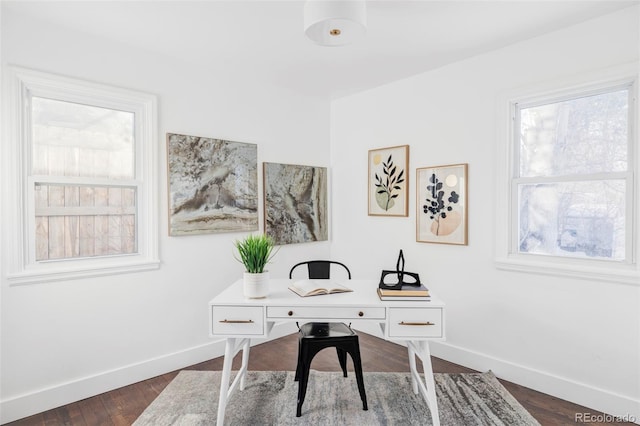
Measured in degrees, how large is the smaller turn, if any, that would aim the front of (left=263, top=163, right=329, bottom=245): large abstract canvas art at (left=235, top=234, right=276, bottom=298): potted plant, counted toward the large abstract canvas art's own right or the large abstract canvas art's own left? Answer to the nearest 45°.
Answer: approximately 45° to the large abstract canvas art's own right

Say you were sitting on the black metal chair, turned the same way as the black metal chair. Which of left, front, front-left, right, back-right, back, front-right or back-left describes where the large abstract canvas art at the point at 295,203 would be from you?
back

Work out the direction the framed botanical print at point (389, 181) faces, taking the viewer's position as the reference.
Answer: facing the viewer and to the left of the viewer

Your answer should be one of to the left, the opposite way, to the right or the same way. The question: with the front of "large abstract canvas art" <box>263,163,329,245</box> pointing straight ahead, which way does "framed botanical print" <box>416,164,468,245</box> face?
to the right

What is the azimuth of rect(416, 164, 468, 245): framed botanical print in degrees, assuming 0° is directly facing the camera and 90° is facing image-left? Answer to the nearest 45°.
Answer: approximately 45°

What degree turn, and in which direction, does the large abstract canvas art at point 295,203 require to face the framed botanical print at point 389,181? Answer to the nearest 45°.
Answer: approximately 45° to its left

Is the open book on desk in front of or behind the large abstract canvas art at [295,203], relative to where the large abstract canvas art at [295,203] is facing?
in front

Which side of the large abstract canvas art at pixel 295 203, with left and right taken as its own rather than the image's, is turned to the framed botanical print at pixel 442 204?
front

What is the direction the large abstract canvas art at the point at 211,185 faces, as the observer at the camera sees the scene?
facing the viewer and to the right of the viewer

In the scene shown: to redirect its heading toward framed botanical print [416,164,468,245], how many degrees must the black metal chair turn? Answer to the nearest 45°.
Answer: approximately 135° to its left

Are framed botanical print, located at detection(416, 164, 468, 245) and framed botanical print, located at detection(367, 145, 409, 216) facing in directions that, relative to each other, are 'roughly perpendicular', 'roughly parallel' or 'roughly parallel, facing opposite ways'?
roughly parallel

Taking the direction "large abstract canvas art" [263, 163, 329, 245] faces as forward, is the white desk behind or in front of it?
in front

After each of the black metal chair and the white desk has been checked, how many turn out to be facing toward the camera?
2

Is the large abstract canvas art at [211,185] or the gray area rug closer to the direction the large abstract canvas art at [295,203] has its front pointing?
the gray area rug

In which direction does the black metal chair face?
toward the camera

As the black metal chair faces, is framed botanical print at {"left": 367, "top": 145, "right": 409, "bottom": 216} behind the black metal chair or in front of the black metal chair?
behind
